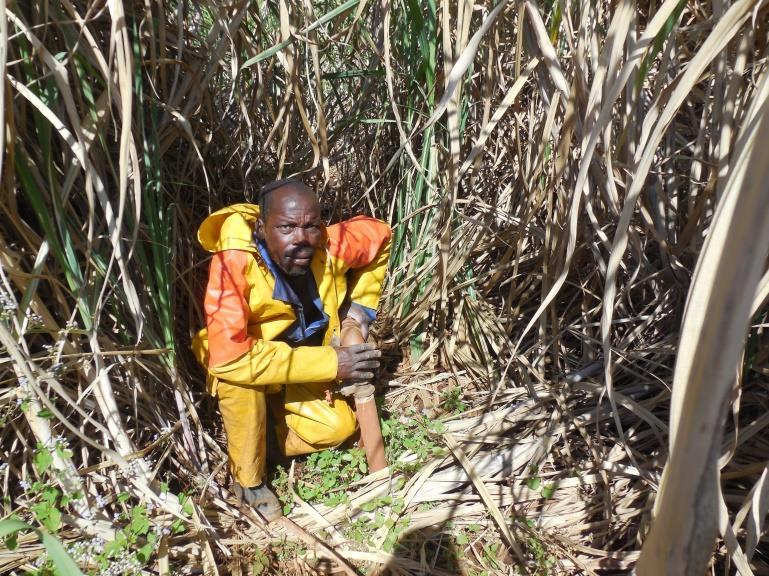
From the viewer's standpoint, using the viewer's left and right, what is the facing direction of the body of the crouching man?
facing the viewer and to the right of the viewer
